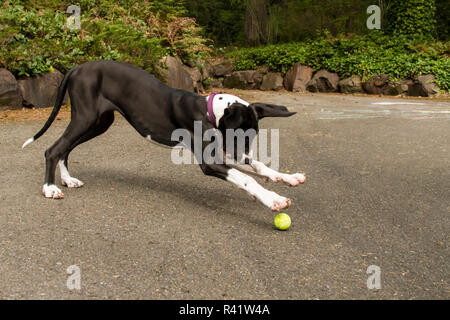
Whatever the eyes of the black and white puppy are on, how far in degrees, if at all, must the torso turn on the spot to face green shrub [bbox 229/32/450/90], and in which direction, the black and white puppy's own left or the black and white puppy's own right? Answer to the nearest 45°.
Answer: approximately 45° to the black and white puppy's own left

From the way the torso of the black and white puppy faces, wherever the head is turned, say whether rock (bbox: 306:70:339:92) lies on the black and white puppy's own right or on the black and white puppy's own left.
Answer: on the black and white puppy's own left

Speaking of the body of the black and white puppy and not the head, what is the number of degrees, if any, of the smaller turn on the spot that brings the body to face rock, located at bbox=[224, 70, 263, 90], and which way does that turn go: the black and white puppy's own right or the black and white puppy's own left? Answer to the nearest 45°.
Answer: approximately 90° to the black and white puppy's own left

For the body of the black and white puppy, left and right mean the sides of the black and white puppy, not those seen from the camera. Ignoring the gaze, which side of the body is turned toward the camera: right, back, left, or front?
right

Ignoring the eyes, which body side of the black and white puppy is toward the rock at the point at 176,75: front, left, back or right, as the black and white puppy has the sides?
left

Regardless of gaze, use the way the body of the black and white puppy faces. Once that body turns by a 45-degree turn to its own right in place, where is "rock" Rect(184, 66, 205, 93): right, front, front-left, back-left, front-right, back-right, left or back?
back-left

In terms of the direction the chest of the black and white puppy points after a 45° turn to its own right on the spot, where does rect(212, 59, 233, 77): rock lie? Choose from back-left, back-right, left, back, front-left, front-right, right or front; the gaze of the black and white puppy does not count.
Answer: back-left

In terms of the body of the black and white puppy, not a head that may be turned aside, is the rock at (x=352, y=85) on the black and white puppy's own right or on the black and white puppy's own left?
on the black and white puppy's own left

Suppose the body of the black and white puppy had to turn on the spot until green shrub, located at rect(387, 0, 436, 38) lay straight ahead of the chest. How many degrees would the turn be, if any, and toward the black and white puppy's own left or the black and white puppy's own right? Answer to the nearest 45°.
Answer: approximately 45° to the black and white puppy's own left
